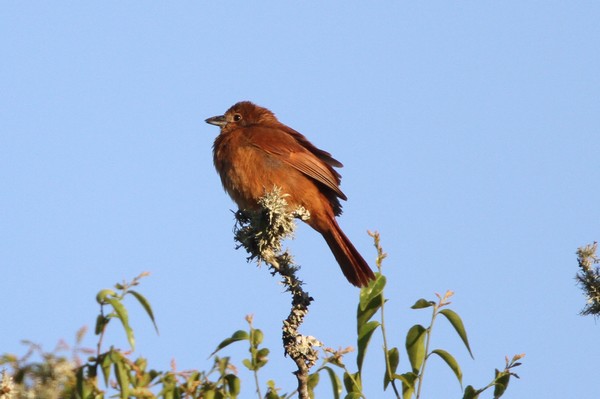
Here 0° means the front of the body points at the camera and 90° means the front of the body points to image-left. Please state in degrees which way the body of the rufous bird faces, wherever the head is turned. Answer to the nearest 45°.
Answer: approximately 90°
